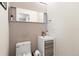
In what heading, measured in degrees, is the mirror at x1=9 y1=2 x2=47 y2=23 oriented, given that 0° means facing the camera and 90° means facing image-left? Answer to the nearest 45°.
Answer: approximately 315°
